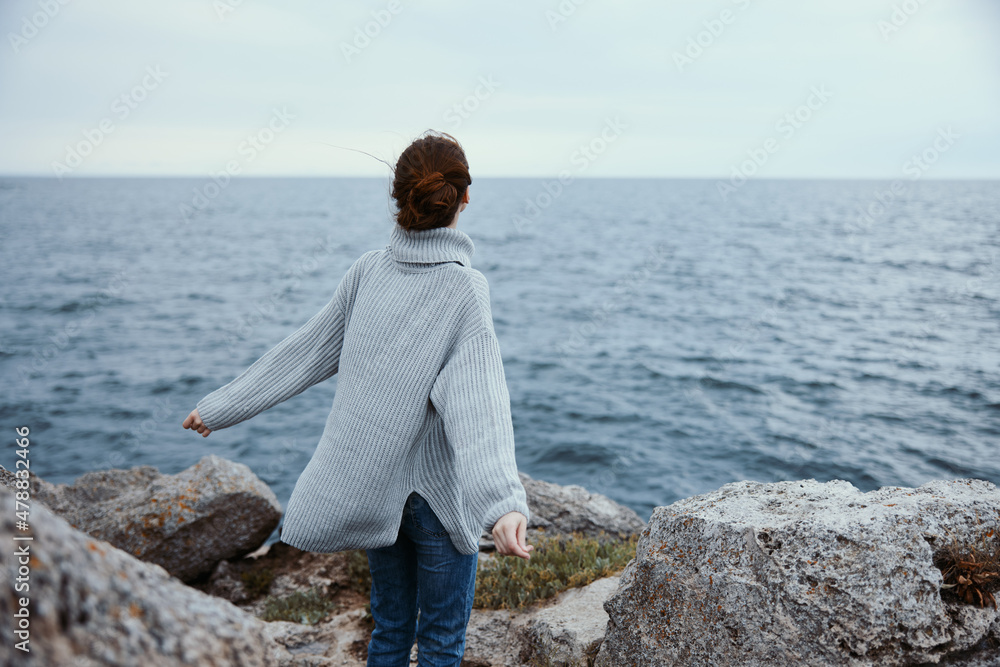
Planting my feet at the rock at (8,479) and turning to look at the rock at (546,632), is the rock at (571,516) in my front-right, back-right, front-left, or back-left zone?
front-left

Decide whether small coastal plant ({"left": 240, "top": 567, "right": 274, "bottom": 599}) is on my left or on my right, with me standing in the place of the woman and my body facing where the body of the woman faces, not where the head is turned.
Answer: on my left

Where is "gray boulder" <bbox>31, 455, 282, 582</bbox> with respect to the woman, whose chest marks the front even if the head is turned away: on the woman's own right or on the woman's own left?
on the woman's own left

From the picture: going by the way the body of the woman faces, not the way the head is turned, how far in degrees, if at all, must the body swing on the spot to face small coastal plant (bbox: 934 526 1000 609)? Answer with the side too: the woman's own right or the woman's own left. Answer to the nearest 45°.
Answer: approximately 45° to the woman's own right

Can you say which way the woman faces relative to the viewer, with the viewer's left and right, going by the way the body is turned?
facing away from the viewer and to the right of the viewer
